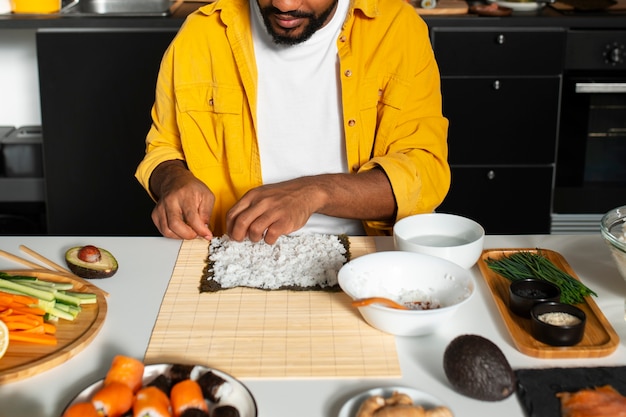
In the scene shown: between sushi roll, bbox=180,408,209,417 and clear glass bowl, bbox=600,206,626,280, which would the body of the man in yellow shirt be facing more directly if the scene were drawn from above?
the sushi roll

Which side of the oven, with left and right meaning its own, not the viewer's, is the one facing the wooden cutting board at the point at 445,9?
right

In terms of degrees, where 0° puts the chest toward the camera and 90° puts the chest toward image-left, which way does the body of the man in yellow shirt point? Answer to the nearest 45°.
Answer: approximately 0°

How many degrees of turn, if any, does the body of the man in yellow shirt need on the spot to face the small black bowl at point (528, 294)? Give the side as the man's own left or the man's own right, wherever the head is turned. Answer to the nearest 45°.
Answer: approximately 45° to the man's own left
